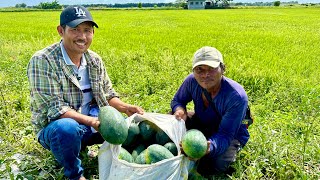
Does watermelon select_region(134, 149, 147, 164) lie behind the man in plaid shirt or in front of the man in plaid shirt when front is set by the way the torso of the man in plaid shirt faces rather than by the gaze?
in front

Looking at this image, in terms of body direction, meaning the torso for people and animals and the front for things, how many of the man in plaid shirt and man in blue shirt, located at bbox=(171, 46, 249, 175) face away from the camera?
0

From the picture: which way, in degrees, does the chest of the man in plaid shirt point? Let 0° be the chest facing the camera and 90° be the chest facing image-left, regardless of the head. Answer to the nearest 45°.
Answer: approximately 315°

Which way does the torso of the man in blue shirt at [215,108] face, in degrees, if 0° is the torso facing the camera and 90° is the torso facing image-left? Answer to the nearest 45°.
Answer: approximately 45°

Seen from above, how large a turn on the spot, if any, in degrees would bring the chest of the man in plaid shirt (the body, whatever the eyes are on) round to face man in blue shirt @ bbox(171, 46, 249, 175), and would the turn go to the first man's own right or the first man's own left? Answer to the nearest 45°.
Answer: approximately 45° to the first man's own left

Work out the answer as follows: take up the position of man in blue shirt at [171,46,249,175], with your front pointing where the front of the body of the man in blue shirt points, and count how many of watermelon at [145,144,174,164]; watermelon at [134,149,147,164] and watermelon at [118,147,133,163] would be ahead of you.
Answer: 3

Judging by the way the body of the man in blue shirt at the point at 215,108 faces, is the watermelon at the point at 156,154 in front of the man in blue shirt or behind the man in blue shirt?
in front
